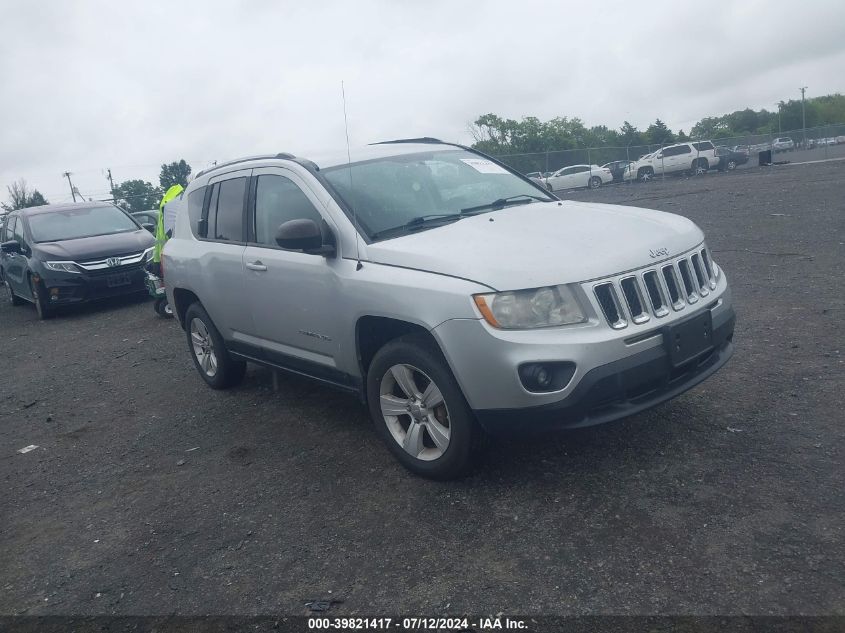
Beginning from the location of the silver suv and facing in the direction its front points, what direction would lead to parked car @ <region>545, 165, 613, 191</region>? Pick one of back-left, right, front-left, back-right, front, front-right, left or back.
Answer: back-left

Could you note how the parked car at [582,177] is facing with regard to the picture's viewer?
facing to the left of the viewer

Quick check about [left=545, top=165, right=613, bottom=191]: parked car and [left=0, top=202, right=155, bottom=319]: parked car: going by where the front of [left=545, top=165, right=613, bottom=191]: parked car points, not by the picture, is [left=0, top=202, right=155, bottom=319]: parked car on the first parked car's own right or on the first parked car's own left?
on the first parked car's own left

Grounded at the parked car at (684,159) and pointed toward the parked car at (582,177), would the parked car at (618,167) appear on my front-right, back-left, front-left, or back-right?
front-right

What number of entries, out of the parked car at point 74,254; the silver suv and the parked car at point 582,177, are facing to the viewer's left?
1

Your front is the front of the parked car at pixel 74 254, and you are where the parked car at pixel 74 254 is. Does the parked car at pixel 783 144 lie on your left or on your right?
on your left

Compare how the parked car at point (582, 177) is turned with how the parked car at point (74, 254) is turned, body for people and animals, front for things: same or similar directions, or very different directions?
very different directions

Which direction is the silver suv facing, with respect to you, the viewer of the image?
facing the viewer and to the right of the viewer

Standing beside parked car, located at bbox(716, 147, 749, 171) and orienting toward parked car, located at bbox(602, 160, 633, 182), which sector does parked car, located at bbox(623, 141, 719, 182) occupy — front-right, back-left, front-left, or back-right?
front-left

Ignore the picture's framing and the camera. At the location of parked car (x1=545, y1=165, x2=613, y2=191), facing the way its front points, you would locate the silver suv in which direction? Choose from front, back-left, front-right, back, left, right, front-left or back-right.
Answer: left

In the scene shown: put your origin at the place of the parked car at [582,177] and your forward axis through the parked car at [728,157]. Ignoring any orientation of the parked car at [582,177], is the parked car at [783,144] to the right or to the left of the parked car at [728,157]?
left

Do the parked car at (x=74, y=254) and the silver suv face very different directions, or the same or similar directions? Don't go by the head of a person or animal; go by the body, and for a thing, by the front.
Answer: same or similar directions

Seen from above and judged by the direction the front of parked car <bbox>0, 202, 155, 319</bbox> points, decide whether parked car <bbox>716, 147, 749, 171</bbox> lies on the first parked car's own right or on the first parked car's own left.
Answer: on the first parked car's own left

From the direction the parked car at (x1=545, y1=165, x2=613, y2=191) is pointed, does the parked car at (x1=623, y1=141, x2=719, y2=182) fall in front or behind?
behind
